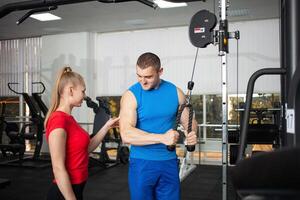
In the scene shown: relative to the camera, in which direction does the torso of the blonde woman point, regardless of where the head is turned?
to the viewer's right

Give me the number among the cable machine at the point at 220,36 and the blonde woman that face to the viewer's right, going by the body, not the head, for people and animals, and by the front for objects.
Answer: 1

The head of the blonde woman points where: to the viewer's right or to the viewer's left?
to the viewer's right

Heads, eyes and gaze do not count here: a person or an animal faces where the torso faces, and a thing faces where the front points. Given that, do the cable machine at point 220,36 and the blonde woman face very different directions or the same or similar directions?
very different directions

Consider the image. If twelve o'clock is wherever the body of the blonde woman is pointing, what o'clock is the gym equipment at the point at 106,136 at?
The gym equipment is roughly at 9 o'clock from the blonde woman.
